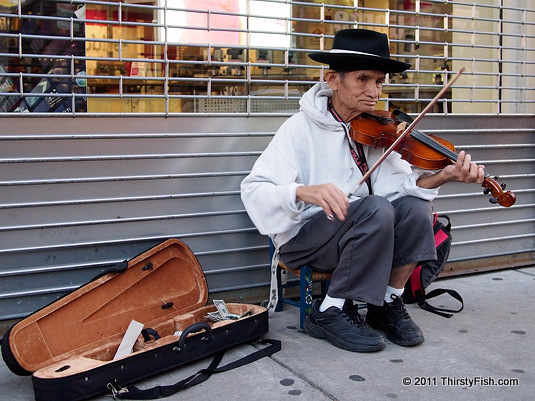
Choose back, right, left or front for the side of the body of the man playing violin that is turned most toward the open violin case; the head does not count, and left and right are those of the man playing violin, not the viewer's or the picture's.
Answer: right

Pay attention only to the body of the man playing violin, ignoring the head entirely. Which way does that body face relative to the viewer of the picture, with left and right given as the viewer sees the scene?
facing the viewer and to the right of the viewer

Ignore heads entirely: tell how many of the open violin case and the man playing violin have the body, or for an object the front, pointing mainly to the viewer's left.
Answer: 0
